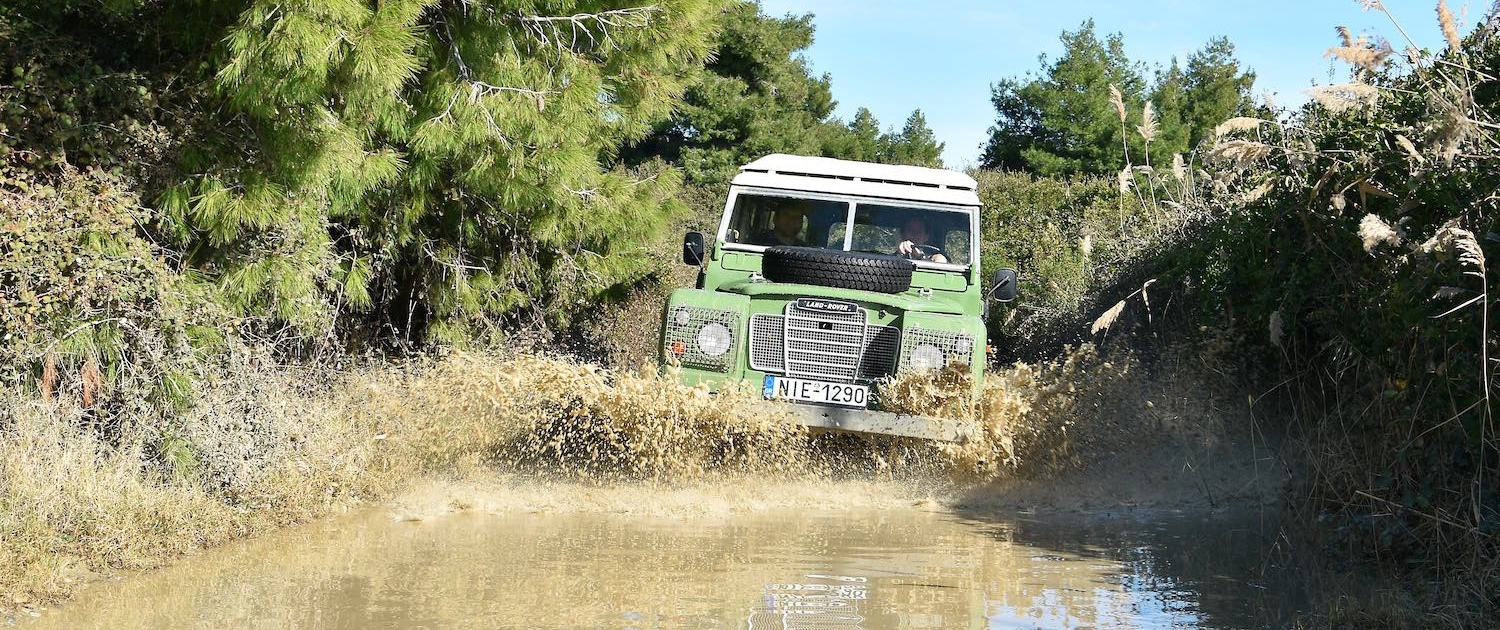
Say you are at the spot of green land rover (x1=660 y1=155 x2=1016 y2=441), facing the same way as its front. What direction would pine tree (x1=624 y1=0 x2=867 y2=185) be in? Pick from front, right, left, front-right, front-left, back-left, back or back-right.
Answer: back

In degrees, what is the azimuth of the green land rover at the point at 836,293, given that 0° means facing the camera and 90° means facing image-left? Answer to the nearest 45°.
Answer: approximately 0°

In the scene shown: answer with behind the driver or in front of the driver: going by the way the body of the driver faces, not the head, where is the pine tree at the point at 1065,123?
behind

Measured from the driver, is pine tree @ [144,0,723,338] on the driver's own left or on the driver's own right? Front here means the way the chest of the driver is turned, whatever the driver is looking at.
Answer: on the driver's own right

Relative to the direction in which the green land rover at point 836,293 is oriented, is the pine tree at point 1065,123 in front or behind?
behind

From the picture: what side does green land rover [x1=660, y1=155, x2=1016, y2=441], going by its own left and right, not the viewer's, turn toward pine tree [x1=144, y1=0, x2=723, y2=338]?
right

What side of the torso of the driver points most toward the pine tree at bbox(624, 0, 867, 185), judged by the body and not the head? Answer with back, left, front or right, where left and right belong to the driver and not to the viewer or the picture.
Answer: back
